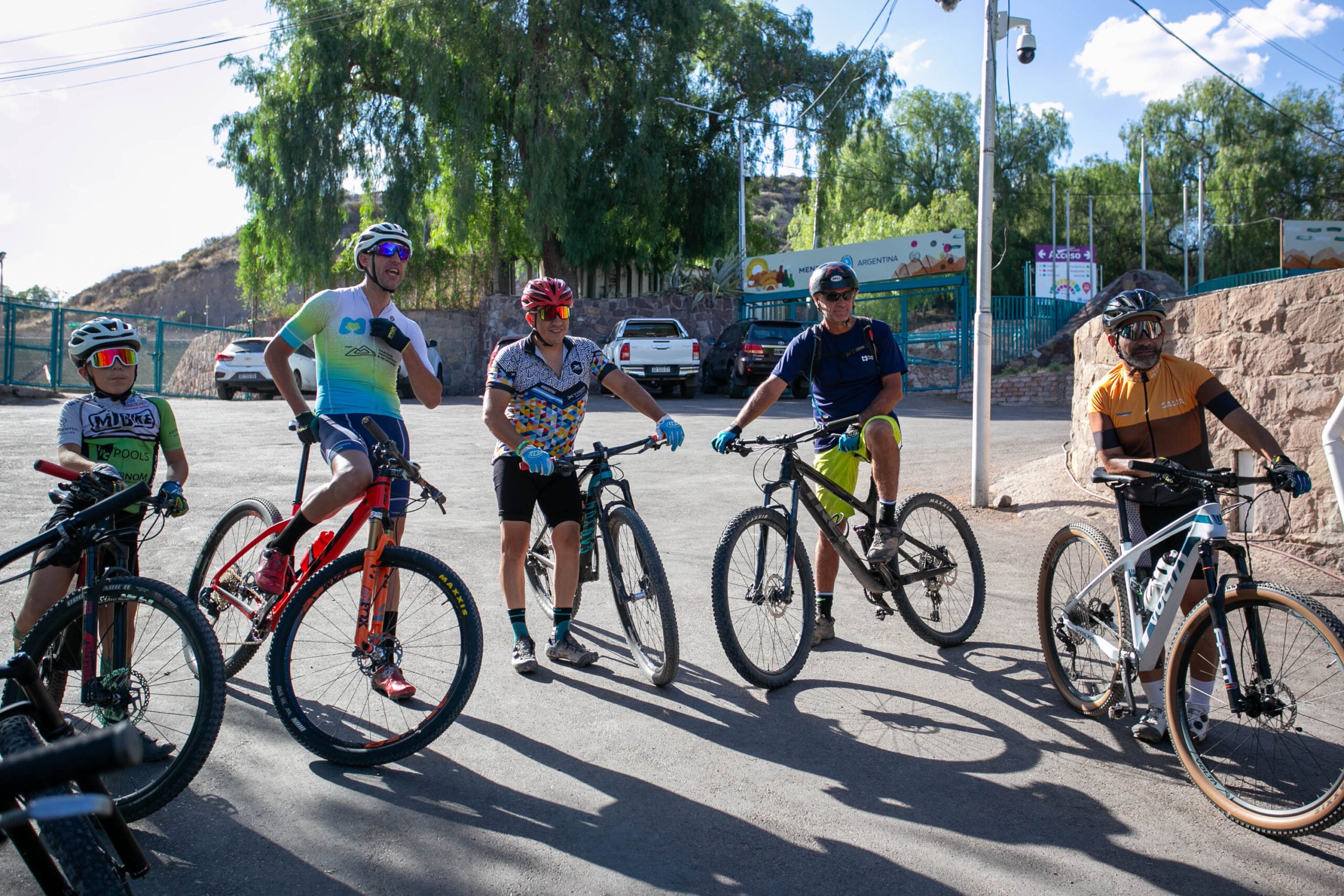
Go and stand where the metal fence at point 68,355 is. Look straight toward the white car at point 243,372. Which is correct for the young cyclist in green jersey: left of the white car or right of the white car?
right

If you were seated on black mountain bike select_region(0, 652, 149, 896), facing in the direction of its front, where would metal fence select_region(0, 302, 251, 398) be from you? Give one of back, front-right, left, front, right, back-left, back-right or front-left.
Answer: back-left

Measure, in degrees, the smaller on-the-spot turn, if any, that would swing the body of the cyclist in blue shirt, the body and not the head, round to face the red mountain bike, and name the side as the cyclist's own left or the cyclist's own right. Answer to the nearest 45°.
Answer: approximately 45° to the cyclist's own right

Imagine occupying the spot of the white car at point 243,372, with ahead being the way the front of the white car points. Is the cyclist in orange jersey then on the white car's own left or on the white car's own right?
on the white car's own right

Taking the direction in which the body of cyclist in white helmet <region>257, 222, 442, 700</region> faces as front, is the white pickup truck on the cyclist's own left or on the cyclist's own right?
on the cyclist's own left

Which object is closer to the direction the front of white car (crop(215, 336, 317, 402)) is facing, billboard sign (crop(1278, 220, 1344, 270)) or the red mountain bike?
the billboard sign

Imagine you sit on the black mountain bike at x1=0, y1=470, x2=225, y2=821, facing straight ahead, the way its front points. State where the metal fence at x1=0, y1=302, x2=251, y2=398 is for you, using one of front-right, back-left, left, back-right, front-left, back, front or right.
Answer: back-left
